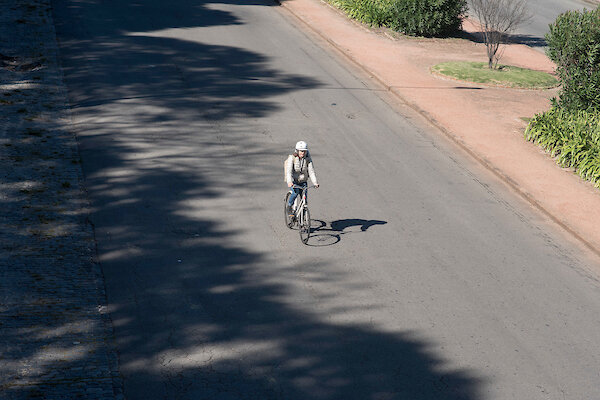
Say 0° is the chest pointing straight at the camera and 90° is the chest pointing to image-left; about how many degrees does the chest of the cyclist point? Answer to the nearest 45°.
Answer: approximately 0°

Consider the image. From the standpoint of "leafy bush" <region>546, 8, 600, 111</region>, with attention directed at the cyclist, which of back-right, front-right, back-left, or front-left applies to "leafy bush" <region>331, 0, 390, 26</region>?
back-right

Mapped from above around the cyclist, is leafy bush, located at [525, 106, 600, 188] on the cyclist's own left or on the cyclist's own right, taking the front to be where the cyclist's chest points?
on the cyclist's own left

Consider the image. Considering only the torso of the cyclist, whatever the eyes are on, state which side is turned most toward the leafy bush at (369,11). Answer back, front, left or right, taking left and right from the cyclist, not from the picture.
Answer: back

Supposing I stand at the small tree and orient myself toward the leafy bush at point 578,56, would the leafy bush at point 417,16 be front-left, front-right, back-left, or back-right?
back-right

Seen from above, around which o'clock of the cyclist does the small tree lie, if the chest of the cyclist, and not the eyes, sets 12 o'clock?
The small tree is roughly at 7 o'clock from the cyclist.
